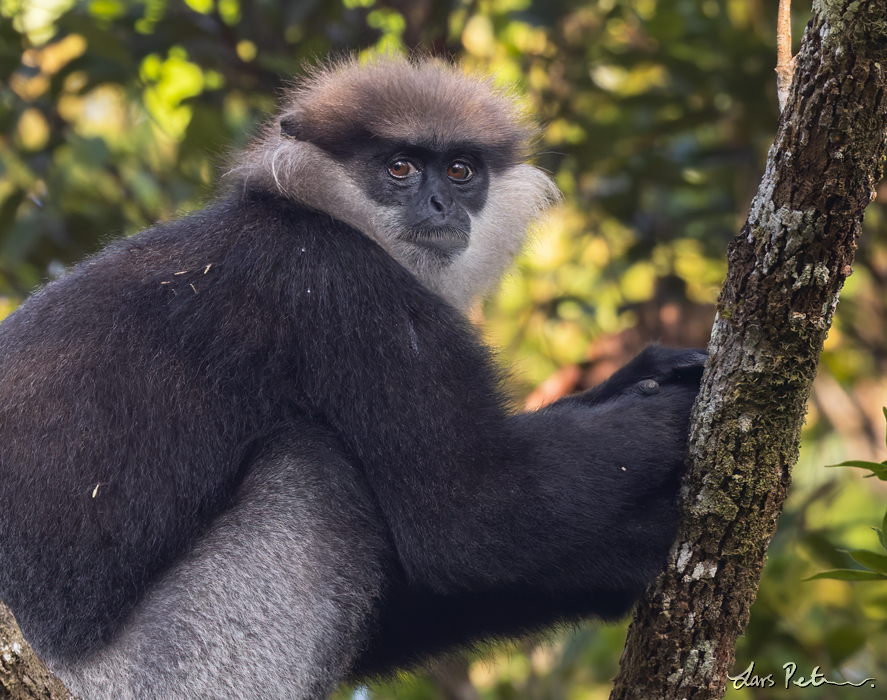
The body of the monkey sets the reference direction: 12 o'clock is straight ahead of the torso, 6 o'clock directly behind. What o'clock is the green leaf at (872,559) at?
The green leaf is roughly at 1 o'clock from the monkey.

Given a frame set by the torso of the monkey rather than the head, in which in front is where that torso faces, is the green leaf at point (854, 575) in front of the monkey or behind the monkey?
in front

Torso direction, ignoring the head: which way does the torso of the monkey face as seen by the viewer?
to the viewer's right
